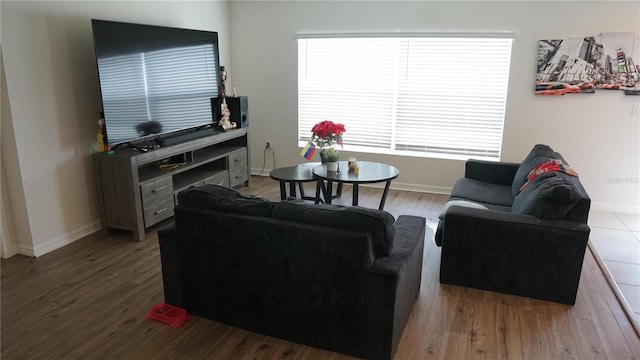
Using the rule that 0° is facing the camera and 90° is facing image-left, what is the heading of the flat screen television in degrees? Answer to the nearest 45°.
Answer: approximately 315°

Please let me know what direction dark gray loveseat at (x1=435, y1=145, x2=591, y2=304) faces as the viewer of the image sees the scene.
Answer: facing to the left of the viewer

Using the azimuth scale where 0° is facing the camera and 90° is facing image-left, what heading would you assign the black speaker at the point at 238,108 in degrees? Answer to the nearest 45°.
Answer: approximately 315°

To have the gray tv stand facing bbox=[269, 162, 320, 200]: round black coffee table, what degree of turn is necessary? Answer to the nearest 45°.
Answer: approximately 45° to its left

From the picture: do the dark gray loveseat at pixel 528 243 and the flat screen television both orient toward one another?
yes

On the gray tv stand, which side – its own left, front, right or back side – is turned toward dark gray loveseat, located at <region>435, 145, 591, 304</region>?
front

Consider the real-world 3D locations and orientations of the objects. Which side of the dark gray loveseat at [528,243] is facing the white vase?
front

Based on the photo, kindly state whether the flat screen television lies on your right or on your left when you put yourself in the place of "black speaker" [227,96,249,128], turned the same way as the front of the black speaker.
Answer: on your right

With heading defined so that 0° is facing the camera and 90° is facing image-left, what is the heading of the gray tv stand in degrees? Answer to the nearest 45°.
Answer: approximately 315°

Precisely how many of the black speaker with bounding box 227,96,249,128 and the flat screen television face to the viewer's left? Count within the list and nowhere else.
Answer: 0

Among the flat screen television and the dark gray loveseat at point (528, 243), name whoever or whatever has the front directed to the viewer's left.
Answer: the dark gray loveseat

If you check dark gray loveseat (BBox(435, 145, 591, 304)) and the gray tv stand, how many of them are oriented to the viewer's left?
1
